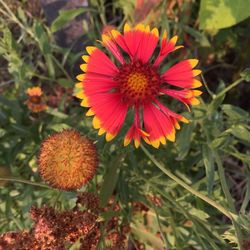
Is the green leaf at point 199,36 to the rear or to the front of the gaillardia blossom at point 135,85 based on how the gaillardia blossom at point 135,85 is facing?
to the rear

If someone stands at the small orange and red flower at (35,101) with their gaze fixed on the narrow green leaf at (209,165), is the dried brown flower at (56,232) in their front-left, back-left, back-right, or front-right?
front-right

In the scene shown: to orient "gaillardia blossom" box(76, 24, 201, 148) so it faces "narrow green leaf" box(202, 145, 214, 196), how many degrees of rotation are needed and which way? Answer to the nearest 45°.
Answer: approximately 90° to its left

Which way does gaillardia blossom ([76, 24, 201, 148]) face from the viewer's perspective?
toward the camera

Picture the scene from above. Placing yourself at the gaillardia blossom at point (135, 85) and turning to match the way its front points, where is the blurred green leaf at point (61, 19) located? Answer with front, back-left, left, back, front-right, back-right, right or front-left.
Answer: back-right

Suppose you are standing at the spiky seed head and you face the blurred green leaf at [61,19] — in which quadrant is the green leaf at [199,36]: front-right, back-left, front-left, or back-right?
front-right
